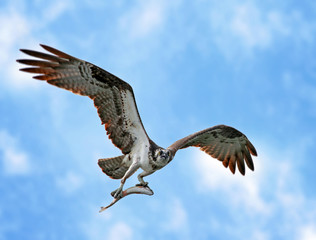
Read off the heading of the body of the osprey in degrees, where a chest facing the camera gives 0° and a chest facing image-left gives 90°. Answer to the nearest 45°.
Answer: approximately 315°
